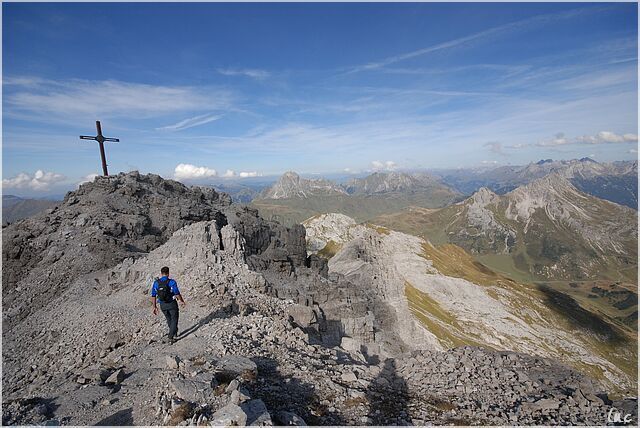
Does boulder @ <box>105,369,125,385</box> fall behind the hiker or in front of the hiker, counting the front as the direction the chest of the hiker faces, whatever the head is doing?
behind

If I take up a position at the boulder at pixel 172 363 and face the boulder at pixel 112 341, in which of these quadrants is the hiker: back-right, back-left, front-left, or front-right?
front-right

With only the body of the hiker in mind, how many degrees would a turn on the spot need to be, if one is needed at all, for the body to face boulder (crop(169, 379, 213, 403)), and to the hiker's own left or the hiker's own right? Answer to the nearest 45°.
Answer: approximately 180°

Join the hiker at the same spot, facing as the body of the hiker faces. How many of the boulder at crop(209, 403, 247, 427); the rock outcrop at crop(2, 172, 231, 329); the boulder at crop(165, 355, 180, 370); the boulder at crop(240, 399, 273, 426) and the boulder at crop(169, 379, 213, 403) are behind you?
4

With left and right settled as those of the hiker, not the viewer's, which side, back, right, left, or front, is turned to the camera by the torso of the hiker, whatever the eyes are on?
back

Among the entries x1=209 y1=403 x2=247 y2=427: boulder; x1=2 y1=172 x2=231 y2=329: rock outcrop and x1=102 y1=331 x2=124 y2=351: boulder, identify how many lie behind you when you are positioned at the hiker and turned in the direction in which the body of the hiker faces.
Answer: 1

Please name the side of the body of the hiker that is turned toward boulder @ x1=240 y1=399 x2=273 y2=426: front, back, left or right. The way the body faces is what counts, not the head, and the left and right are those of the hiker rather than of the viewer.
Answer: back

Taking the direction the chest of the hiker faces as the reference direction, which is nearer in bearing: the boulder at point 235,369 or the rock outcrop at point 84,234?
the rock outcrop

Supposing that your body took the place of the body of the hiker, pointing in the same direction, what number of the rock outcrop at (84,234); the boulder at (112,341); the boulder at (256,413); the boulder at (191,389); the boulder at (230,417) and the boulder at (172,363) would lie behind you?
4

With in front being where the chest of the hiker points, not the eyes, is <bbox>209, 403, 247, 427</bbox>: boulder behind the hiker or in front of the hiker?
behind

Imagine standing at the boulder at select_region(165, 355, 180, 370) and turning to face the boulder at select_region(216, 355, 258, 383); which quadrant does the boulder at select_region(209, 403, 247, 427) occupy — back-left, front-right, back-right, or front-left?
front-right

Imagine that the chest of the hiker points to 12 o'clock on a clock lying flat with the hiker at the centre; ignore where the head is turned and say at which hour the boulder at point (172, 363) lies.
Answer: The boulder is roughly at 6 o'clock from the hiker.
